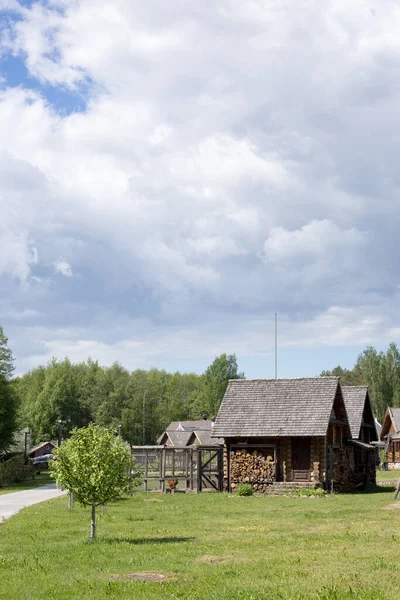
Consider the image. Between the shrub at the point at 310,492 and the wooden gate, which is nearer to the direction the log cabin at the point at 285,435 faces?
the shrub

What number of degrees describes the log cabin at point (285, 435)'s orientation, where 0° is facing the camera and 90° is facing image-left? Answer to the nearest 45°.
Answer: approximately 0°

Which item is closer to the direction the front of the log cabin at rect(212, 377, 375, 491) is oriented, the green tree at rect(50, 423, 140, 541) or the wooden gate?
the green tree

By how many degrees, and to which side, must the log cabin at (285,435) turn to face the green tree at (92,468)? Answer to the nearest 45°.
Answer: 0° — it already faces it

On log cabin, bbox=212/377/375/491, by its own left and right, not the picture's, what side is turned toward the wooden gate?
right

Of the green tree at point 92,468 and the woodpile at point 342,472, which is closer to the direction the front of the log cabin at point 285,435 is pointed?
the green tree
